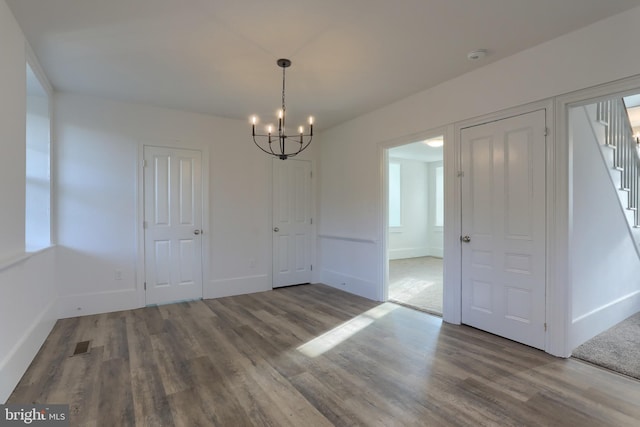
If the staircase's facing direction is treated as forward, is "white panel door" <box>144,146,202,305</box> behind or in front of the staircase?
behind

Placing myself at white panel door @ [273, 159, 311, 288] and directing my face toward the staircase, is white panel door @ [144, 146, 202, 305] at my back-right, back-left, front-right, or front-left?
back-right

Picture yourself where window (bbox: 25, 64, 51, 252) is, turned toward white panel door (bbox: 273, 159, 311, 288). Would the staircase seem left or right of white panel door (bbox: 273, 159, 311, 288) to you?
right
